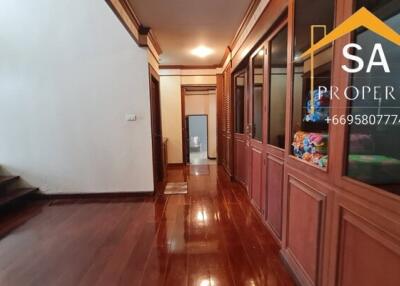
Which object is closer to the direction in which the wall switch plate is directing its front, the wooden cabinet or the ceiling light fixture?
the wooden cabinet

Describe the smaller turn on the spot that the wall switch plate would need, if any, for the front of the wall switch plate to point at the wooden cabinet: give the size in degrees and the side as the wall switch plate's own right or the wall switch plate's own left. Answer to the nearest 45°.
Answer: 0° — it already faces it

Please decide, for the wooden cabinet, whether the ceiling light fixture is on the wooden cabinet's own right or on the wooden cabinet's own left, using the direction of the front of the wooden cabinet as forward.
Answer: on the wooden cabinet's own right

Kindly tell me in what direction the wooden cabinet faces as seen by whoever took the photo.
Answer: facing the viewer and to the left of the viewer

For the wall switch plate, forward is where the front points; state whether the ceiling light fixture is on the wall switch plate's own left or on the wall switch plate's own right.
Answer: on the wall switch plate's own left
